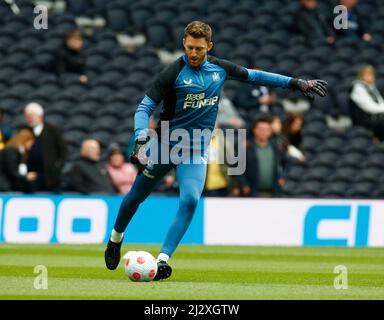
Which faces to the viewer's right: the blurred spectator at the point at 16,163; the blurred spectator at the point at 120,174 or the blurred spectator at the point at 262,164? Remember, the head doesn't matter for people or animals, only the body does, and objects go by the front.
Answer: the blurred spectator at the point at 16,163

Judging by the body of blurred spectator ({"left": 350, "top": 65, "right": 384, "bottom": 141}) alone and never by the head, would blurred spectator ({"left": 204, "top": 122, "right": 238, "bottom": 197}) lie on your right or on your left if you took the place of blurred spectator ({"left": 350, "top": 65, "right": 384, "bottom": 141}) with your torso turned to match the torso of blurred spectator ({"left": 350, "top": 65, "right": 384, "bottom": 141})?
on your right

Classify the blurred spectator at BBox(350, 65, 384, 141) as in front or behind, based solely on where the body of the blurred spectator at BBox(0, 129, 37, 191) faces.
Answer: in front

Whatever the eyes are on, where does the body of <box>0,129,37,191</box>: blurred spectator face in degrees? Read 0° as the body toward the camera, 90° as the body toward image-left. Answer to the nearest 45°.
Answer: approximately 270°

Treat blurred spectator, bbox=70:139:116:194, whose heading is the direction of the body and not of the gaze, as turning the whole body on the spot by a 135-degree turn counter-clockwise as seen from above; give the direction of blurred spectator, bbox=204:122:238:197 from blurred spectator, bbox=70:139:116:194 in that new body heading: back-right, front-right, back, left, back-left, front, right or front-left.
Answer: right

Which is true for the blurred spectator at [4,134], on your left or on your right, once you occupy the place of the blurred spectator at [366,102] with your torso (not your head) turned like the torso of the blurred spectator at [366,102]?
on your right

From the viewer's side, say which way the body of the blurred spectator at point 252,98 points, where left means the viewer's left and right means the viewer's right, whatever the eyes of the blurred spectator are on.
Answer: facing the viewer and to the right of the viewer

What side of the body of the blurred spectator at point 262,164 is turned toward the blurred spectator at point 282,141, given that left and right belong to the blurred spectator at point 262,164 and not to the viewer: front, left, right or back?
back
